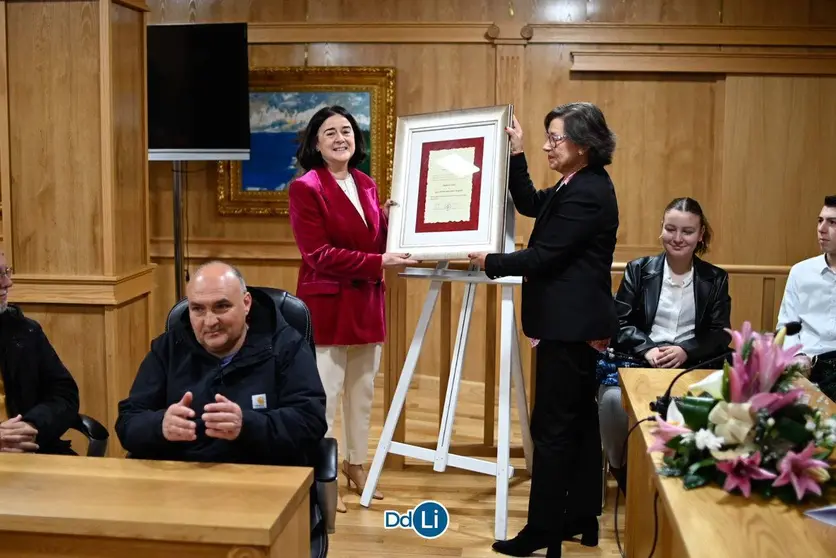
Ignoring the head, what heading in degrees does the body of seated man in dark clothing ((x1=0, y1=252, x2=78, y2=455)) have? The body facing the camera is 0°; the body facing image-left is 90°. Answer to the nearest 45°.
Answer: approximately 0°

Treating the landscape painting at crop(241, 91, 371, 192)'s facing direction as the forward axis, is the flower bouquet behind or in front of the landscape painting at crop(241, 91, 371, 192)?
in front

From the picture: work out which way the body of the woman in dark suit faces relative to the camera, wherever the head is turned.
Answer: to the viewer's left

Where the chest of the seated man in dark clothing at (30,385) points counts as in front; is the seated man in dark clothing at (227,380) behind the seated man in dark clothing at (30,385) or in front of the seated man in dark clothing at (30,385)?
in front

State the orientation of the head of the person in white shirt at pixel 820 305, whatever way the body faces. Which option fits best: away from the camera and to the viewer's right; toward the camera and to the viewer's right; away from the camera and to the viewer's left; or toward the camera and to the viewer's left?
toward the camera and to the viewer's left

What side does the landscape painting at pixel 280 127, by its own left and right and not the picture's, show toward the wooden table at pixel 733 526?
front

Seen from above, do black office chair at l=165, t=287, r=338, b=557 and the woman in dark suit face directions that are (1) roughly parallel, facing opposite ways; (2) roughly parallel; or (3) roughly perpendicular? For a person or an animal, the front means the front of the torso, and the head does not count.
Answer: roughly perpendicular

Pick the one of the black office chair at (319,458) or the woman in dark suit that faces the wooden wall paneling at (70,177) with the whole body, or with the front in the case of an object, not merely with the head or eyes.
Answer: the woman in dark suit

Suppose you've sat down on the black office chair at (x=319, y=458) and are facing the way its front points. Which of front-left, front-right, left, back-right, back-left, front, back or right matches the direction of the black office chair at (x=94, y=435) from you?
back-right

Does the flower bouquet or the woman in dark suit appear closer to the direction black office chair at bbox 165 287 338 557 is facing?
the flower bouquet

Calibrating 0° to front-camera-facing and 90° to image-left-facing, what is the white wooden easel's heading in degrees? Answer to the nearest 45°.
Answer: approximately 45°
